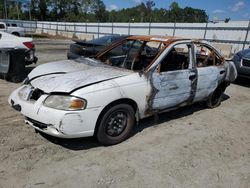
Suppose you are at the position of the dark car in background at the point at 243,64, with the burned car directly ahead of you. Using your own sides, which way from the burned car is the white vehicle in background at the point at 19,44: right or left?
right

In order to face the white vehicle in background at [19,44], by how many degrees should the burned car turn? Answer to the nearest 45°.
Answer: approximately 90° to its right

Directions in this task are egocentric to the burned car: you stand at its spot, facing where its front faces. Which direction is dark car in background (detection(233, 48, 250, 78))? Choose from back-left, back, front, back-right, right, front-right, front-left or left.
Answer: back

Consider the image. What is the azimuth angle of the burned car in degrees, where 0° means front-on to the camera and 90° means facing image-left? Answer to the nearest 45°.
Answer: approximately 45°

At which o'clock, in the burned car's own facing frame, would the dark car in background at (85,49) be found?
The dark car in background is roughly at 4 o'clock from the burned car.

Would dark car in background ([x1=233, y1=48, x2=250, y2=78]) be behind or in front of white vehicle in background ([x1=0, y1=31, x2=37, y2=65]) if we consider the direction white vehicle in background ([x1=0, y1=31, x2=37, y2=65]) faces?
behind
